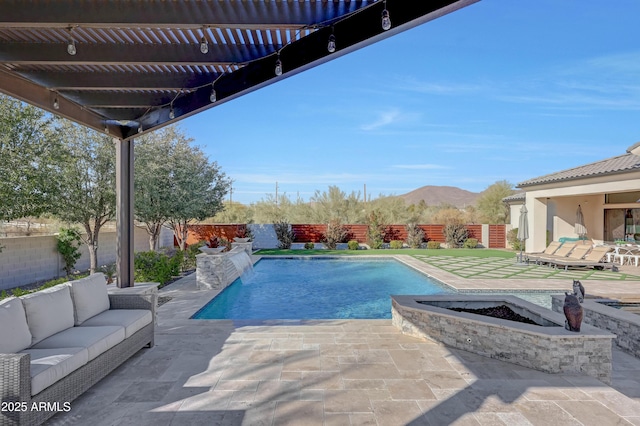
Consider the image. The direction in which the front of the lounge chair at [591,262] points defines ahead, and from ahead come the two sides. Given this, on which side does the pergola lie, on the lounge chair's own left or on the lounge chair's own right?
on the lounge chair's own left

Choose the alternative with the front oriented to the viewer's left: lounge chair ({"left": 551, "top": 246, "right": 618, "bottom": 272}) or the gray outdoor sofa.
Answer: the lounge chair

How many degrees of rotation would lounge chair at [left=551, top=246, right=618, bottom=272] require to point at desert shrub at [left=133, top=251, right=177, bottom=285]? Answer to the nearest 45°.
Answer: approximately 45° to its left

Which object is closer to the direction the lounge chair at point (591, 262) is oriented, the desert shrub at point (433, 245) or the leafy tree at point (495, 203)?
the desert shrub

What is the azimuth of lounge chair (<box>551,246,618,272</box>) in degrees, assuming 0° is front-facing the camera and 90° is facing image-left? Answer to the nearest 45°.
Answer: approximately 90°

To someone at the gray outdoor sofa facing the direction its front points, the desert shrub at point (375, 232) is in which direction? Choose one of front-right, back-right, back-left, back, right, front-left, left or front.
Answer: left

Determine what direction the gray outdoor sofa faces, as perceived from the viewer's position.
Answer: facing the viewer and to the right of the viewer

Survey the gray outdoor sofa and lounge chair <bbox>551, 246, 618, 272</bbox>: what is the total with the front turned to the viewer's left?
1

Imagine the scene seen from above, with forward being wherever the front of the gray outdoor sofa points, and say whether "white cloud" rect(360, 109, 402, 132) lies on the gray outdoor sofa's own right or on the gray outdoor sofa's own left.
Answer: on the gray outdoor sofa's own left

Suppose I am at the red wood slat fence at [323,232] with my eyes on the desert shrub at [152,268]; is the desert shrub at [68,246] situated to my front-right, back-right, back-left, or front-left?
front-right

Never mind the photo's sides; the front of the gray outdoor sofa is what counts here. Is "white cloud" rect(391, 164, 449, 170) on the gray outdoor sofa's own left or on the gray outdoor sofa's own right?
on the gray outdoor sofa's own left
